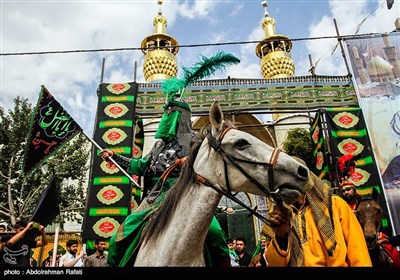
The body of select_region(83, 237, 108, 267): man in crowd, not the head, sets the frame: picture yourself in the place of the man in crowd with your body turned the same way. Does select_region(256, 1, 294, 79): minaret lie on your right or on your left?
on your left

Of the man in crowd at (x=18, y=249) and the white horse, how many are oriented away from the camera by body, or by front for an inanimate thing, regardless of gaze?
0

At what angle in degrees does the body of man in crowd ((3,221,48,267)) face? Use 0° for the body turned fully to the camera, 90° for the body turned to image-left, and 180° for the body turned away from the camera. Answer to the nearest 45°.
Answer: approximately 315°

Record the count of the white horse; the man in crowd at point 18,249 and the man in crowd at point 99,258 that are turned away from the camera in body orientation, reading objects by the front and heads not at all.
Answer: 0

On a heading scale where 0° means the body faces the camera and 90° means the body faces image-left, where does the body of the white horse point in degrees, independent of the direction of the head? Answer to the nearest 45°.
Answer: approximately 270°

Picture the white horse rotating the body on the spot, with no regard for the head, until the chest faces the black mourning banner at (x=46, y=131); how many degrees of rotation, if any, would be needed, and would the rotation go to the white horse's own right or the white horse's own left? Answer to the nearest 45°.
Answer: approximately 135° to the white horse's own left

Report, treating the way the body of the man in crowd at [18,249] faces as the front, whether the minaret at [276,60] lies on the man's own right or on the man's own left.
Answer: on the man's own left

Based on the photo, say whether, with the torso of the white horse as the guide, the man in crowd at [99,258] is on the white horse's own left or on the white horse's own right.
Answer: on the white horse's own left

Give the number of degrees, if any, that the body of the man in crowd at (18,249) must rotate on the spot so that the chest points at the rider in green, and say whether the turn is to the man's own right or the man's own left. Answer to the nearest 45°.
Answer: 0° — they already face them

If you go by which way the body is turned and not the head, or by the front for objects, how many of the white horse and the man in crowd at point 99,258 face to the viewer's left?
0
